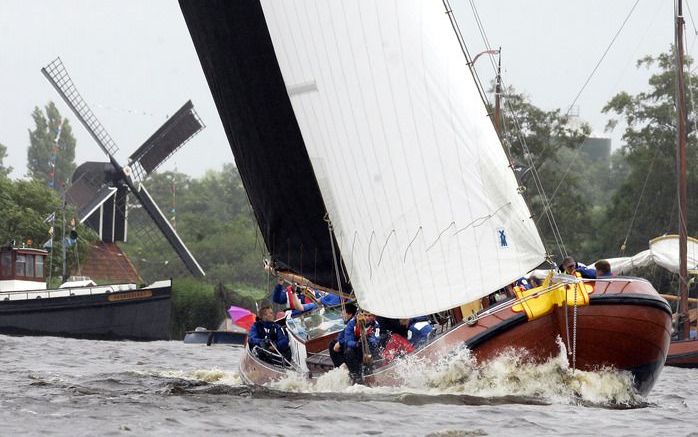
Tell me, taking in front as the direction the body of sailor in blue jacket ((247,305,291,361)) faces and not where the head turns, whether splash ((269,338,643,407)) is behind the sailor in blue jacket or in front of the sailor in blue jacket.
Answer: in front

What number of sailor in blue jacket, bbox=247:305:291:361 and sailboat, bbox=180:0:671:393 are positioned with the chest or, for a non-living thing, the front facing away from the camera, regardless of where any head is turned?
0
